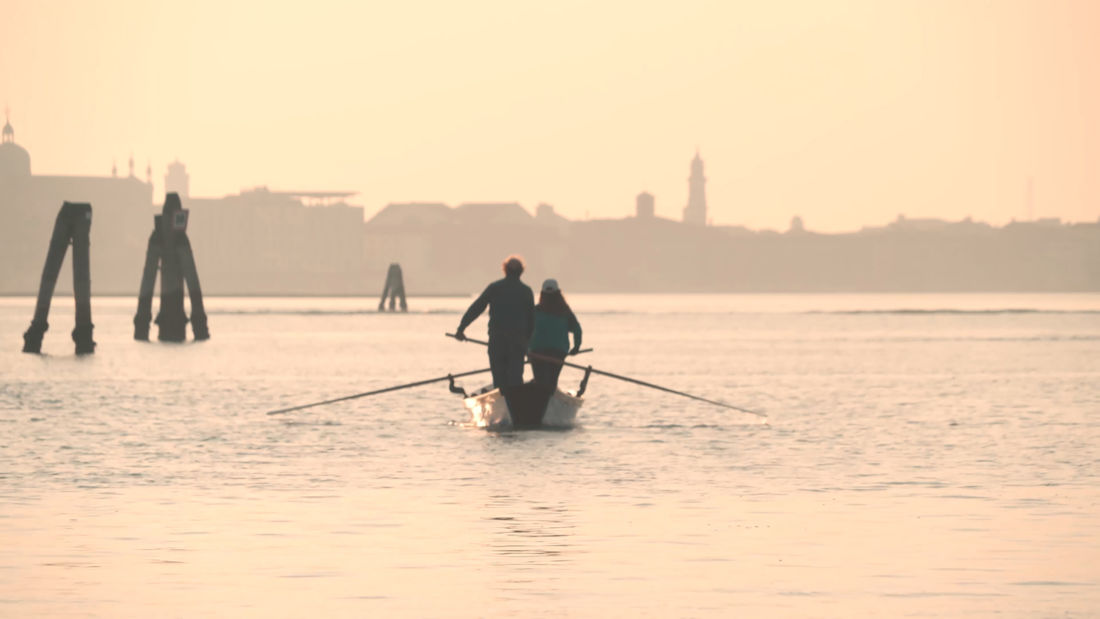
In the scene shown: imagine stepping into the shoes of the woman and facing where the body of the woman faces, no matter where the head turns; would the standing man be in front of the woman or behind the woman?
behind

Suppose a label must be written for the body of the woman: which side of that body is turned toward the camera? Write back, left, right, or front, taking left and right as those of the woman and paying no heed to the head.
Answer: back

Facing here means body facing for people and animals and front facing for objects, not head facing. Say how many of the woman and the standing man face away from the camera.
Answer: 2

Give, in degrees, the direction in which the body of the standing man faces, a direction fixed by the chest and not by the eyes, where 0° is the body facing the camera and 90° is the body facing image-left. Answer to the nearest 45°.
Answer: approximately 180°

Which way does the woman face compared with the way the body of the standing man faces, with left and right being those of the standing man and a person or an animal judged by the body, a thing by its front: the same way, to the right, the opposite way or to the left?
the same way

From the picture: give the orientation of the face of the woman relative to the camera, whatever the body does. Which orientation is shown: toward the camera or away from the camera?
away from the camera
